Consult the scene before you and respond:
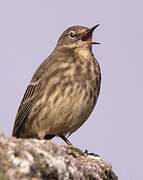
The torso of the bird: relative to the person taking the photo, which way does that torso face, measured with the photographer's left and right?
facing the viewer and to the right of the viewer
